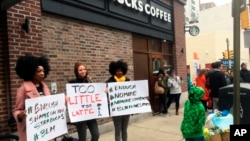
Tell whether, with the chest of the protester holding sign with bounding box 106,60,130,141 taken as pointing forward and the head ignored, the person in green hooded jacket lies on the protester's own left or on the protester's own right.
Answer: on the protester's own left

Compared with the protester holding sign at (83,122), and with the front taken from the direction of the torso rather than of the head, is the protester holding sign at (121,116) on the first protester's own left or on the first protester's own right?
on the first protester's own left

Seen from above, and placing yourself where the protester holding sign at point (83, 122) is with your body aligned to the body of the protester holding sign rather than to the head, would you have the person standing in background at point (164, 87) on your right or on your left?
on your left

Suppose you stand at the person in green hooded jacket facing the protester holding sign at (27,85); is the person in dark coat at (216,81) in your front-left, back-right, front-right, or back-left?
back-right

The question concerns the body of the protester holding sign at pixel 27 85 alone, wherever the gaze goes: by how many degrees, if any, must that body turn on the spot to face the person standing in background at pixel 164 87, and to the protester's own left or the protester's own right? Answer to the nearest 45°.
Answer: approximately 90° to the protester's own left

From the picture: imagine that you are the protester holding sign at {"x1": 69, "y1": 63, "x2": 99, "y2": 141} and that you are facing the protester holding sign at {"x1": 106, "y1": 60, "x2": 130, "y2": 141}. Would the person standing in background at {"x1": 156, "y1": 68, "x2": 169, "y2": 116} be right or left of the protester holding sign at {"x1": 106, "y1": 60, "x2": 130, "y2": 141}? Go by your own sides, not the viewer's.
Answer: left
